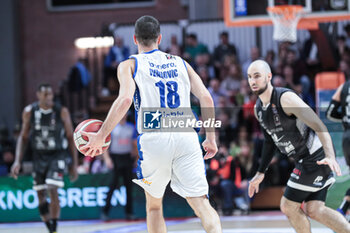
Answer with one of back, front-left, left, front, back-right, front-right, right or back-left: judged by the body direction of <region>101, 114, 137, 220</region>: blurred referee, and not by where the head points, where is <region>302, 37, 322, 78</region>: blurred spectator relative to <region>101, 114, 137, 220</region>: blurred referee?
back-left

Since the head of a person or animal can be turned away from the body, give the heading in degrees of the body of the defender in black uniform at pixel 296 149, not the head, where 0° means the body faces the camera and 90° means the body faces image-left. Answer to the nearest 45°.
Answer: approximately 45°

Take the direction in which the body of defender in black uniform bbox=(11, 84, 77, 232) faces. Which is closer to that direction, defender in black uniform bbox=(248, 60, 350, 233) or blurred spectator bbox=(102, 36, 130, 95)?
the defender in black uniform

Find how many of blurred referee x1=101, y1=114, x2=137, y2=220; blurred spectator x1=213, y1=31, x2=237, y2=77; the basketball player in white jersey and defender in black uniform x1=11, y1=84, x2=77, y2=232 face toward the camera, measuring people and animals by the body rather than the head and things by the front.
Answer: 3

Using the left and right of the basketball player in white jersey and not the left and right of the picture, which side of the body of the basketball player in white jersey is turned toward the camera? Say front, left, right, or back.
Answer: back

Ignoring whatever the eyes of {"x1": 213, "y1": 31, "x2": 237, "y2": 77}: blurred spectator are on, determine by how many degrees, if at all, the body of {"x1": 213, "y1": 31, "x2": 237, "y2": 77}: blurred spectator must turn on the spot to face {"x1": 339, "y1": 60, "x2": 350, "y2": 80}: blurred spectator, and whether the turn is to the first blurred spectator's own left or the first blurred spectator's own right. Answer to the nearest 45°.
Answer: approximately 45° to the first blurred spectator's own left

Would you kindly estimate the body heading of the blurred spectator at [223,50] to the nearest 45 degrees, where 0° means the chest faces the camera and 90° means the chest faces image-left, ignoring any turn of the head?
approximately 0°

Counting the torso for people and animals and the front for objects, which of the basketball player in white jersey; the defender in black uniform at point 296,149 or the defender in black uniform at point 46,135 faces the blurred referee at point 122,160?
the basketball player in white jersey

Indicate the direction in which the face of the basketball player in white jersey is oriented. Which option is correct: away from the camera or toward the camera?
away from the camera

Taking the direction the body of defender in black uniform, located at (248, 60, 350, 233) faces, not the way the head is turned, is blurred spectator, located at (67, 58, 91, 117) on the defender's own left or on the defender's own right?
on the defender's own right
